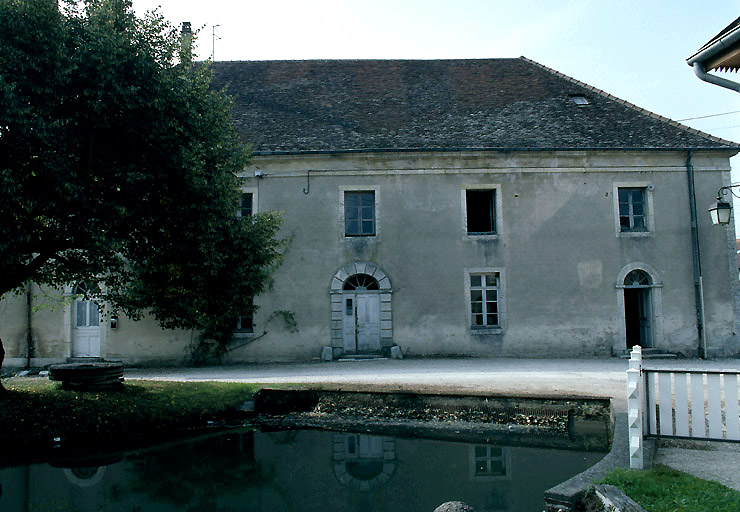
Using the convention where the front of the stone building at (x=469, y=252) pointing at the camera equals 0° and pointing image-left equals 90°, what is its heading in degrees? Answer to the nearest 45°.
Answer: approximately 0°

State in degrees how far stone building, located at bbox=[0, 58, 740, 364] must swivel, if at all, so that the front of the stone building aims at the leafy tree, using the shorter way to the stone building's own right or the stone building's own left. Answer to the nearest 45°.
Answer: approximately 45° to the stone building's own right
